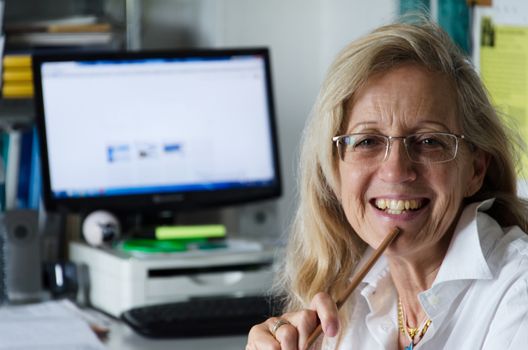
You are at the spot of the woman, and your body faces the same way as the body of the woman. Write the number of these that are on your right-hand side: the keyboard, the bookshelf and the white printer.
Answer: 3

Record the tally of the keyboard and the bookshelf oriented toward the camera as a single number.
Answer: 2

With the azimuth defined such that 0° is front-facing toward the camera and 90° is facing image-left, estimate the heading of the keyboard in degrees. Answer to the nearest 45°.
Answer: approximately 0°

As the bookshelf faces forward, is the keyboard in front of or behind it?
in front

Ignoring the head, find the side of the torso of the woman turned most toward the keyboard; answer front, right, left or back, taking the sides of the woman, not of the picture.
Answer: right

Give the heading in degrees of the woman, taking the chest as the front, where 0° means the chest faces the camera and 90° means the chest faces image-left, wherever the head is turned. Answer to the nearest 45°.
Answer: approximately 45°

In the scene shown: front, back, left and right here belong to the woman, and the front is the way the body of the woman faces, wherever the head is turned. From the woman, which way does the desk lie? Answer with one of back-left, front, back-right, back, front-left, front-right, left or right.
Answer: right

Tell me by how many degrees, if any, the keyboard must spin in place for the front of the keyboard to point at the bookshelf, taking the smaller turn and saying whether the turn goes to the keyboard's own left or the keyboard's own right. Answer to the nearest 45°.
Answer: approximately 135° to the keyboard's own right

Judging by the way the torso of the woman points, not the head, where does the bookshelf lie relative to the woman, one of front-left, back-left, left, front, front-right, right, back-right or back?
right
